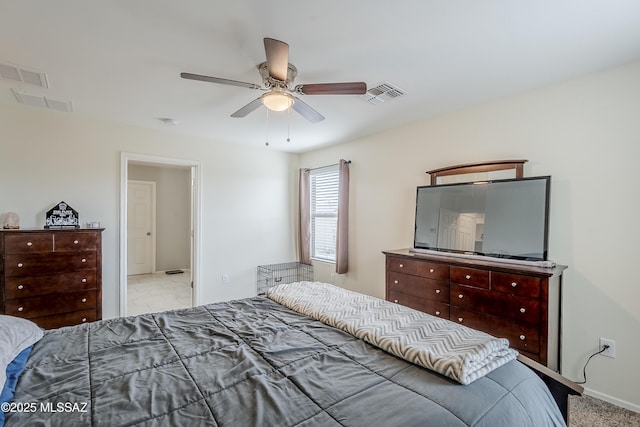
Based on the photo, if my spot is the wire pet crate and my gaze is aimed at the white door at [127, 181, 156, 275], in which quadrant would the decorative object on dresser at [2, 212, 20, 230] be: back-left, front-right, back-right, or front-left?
front-left

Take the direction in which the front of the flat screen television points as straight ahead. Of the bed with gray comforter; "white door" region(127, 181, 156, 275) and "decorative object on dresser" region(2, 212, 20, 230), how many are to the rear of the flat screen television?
0

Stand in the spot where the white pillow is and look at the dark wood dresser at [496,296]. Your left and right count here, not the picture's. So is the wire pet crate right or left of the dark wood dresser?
left

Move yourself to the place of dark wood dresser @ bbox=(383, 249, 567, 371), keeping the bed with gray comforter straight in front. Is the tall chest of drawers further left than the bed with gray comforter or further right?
right

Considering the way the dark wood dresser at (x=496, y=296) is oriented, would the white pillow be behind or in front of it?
in front

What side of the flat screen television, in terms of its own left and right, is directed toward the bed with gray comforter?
front

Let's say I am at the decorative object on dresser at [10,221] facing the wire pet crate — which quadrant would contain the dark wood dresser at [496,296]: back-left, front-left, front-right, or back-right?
front-right

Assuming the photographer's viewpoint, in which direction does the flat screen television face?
facing the viewer and to the left of the viewer

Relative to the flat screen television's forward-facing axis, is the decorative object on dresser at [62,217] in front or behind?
in front

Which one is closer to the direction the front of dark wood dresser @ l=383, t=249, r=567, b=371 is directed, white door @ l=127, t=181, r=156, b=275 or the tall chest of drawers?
the tall chest of drawers

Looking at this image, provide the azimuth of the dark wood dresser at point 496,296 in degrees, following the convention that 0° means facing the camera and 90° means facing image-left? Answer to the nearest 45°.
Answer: approximately 45°

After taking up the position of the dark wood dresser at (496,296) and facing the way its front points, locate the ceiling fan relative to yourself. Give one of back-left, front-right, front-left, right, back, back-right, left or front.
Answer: front

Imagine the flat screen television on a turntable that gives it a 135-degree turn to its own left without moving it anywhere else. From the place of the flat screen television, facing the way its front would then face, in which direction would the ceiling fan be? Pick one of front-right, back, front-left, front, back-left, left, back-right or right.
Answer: back-right

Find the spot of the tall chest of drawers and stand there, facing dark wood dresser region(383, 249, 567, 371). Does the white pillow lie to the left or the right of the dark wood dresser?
right

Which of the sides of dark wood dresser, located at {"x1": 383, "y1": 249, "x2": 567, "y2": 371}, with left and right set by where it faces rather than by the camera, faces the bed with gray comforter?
front
